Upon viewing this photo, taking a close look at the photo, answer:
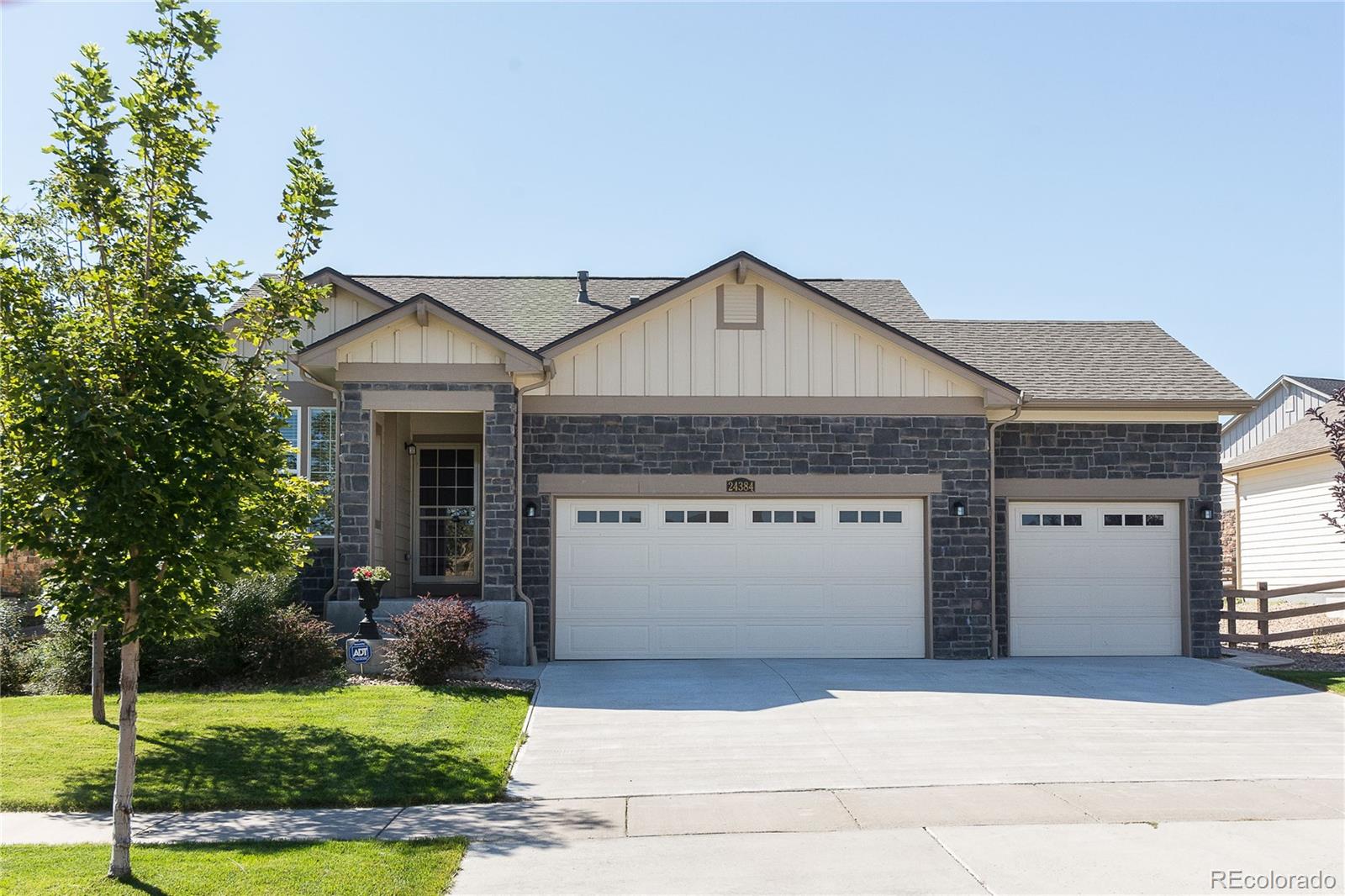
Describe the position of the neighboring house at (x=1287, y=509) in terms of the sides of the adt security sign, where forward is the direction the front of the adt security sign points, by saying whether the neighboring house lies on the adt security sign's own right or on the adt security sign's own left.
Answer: on the adt security sign's own left

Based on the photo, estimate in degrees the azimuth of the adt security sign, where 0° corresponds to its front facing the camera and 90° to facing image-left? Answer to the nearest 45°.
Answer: approximately 0°

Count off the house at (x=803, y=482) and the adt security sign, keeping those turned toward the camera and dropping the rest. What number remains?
2

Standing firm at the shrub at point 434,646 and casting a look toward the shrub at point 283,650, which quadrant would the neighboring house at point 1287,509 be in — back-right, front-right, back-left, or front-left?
back-right

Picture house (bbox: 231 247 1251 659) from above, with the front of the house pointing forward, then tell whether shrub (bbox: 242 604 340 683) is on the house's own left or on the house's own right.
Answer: on the house's own right

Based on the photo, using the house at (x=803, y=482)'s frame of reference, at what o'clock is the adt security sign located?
The adt security sign is roughly at 2 o'clock from the house.

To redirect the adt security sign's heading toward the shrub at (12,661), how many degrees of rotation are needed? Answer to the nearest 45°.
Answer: approximately 90° to its right

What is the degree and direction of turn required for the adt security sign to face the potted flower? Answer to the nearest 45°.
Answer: approximately 180°

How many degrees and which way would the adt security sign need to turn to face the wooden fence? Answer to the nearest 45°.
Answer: approximately 90° to its left

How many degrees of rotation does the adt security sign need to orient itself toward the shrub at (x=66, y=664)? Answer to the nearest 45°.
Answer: approximately 90° to its right
